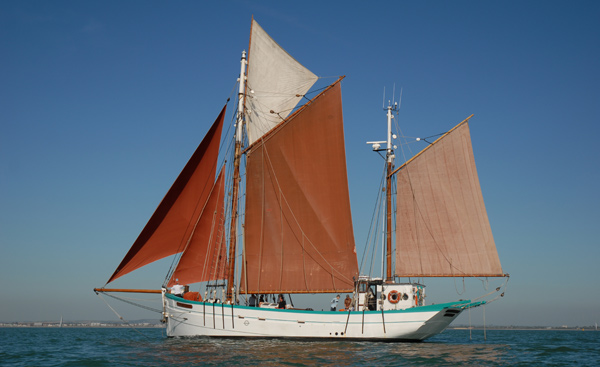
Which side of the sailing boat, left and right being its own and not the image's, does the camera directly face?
left
